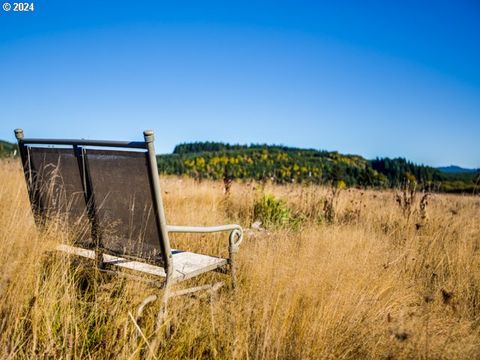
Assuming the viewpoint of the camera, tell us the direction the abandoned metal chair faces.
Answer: facing away from the viewer and to the right of the viewer

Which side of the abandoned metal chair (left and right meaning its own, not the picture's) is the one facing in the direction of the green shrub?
front
